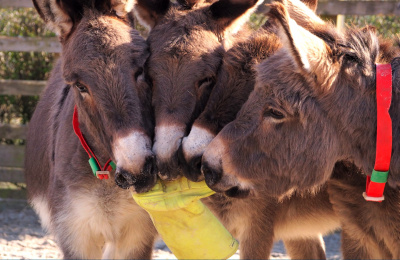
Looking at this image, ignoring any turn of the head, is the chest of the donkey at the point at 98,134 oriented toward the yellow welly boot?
yes

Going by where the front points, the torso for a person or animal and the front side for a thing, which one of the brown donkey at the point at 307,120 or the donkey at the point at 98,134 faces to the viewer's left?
the brown donkey

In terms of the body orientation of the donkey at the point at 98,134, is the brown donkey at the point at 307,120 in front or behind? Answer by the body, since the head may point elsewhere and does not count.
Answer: in front

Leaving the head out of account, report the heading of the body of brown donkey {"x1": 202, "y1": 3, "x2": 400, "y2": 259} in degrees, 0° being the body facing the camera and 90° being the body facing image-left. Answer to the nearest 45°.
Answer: approximately 90°

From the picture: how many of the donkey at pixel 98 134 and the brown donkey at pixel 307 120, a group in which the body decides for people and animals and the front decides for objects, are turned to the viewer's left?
1
